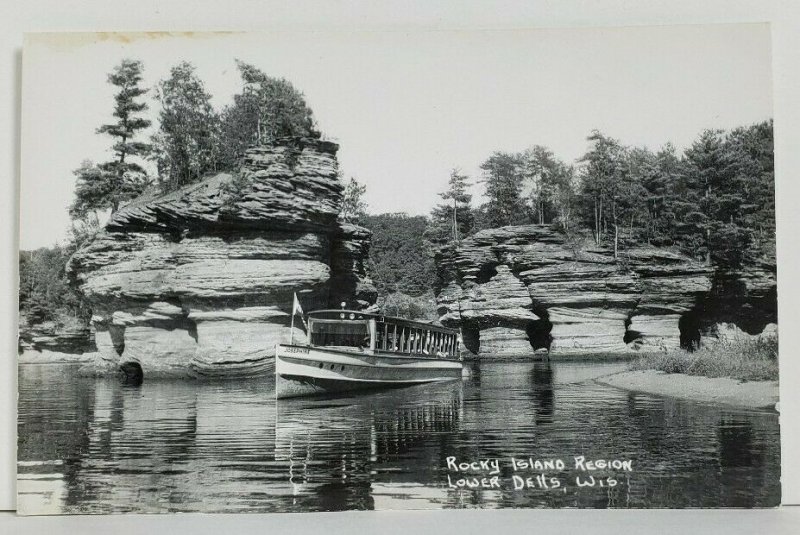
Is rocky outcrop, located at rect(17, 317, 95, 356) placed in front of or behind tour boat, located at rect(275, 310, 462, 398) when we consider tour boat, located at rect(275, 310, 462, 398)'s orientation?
in front

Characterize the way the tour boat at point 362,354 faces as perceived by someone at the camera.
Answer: facing the viewer and to the left of the viewer

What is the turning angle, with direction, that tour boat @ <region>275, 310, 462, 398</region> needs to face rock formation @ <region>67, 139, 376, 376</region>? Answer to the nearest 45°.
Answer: approximately 45° to its right
